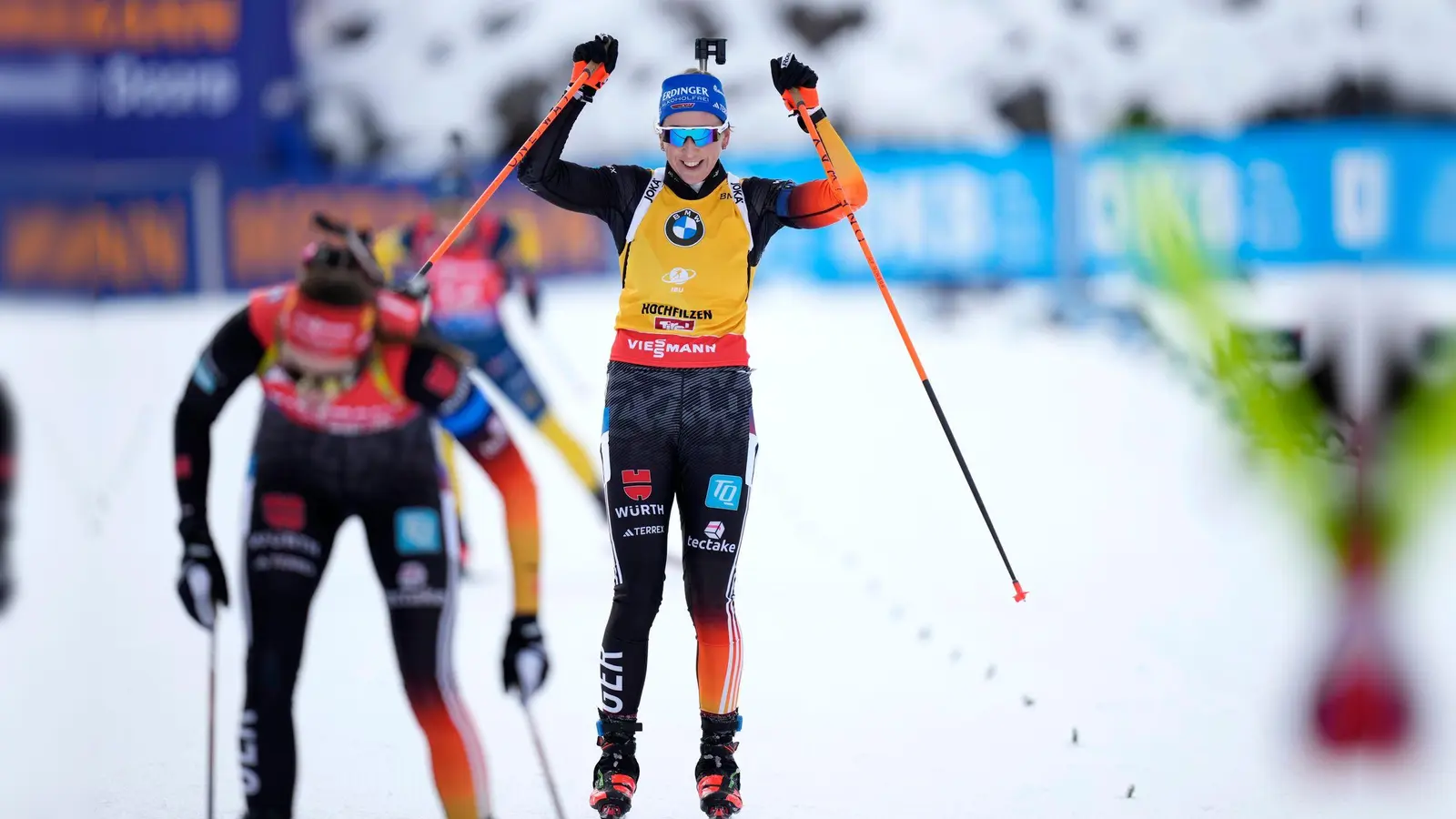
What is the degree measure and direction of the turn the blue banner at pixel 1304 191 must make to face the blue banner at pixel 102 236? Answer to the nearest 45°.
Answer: approximately 90° to its right

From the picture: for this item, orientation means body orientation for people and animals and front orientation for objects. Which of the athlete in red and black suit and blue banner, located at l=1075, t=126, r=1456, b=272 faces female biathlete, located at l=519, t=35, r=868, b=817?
the blue banner

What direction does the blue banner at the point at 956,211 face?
toward the camera

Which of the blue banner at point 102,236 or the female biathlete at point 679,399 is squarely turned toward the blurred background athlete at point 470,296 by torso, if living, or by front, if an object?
the blue banner

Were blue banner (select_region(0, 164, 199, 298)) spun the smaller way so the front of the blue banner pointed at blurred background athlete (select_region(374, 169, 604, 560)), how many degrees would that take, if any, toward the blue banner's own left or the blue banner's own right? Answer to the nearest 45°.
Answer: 0° — it already faces them

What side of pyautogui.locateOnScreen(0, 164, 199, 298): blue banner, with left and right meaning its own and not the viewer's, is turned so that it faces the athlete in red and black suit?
front

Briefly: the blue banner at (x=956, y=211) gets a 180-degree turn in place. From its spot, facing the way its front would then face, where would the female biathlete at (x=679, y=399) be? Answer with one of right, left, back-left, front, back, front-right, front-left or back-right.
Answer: back

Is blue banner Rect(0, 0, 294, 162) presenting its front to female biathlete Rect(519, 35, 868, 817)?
yes

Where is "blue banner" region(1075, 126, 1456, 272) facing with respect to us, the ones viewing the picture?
facing the viewer
